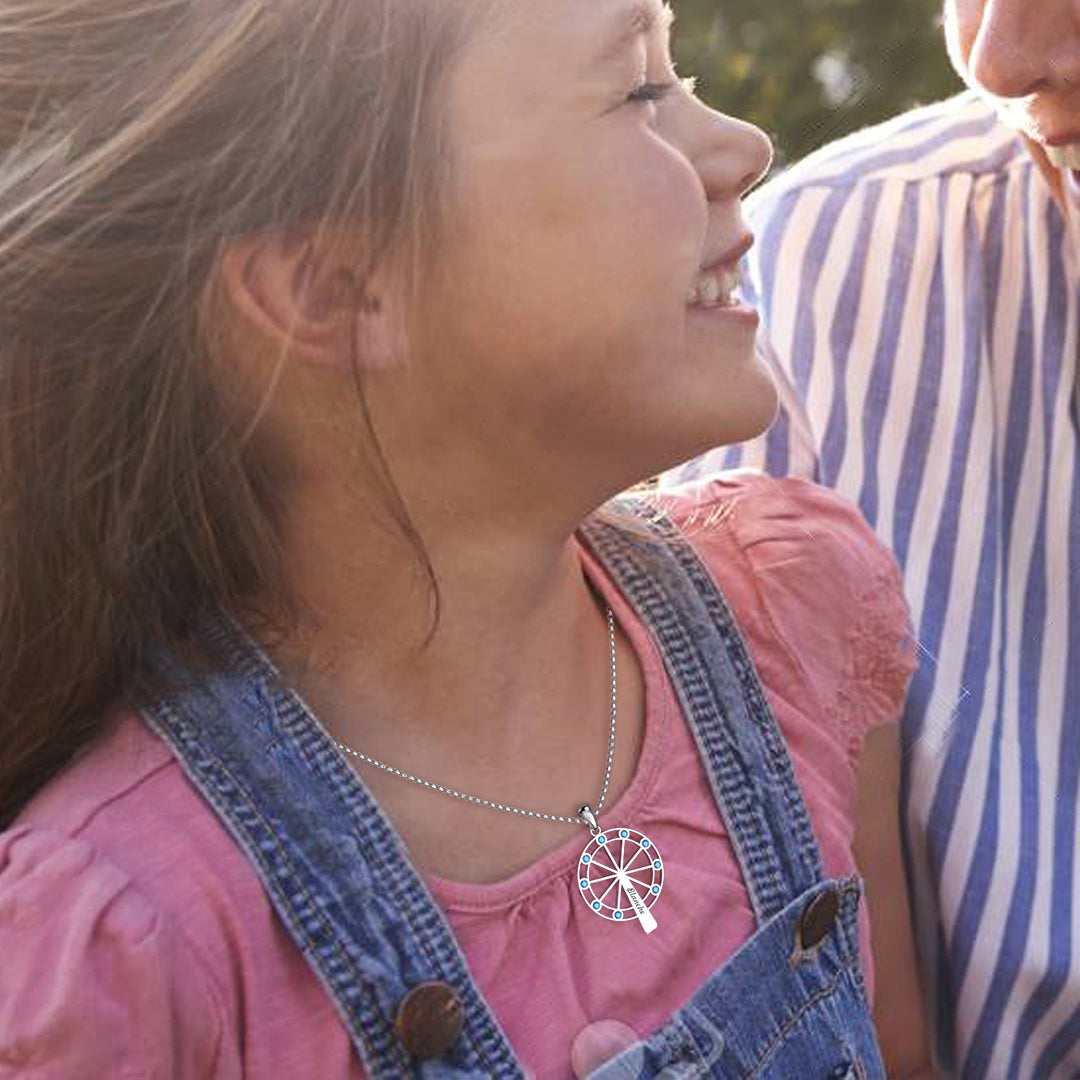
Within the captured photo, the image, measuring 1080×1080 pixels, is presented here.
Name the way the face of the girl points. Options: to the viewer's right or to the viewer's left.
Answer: to the viewer's right

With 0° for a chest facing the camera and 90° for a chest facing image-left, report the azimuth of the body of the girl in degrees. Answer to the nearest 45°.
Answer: approximately 315°
